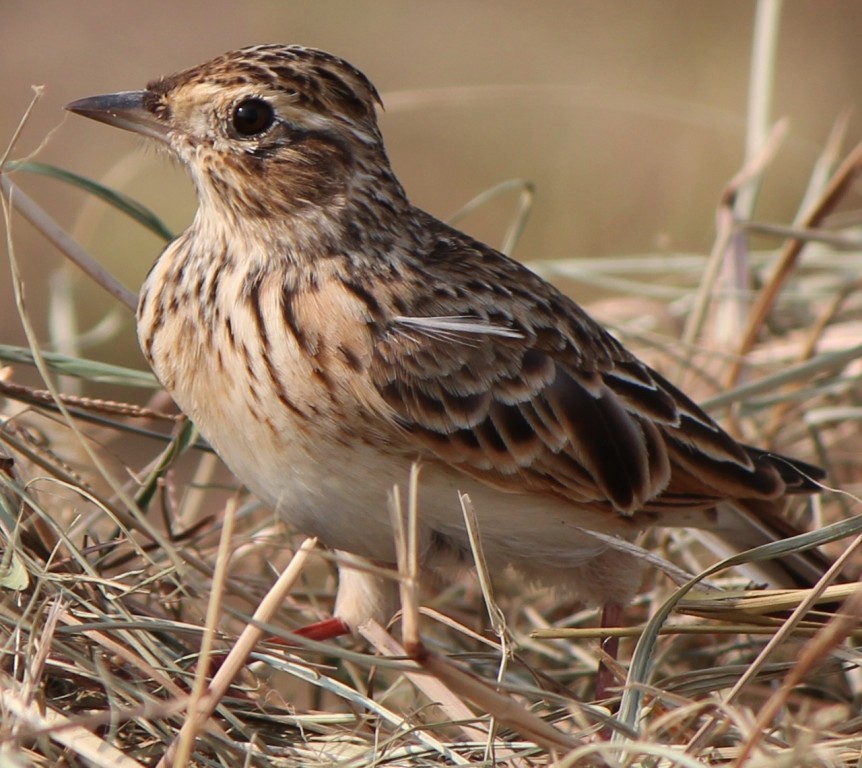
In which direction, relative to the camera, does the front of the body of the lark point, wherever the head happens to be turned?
to the viewer's left
